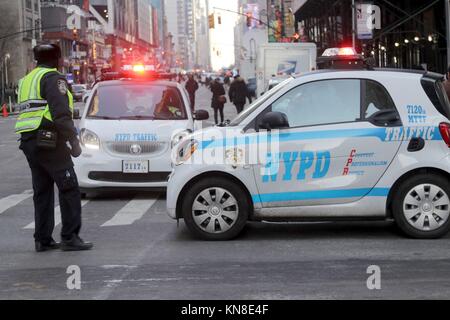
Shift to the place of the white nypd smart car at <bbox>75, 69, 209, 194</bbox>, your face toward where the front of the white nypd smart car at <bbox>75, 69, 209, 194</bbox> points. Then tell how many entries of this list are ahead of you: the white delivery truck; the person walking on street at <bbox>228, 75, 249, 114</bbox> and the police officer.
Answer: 1

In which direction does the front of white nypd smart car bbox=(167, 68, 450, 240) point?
to the viewer's left

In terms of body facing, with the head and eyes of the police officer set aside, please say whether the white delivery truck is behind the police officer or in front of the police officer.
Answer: in front

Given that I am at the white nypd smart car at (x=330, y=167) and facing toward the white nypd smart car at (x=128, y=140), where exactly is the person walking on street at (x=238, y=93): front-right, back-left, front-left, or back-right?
front-right

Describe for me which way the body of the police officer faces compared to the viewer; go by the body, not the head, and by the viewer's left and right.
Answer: facing away from the viewer and to the right of the viewer

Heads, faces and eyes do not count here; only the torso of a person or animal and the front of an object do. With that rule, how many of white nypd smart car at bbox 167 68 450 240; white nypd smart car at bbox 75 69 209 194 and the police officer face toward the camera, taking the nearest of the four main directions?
1

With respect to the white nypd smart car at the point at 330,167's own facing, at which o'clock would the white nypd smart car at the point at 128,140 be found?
the white nypd smart car at the point at 128,140 is roughly at 2 o'clock from the white nypd smart car at the point at 330,167.

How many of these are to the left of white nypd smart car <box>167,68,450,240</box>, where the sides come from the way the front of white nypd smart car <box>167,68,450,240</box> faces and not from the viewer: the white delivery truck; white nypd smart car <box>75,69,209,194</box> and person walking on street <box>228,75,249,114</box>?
0

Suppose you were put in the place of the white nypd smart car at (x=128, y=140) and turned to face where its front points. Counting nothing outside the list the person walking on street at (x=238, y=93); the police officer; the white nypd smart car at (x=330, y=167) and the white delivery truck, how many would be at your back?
2

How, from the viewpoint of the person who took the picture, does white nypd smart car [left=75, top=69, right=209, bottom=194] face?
facing the viewer

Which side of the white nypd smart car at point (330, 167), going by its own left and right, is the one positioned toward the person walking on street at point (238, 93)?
right

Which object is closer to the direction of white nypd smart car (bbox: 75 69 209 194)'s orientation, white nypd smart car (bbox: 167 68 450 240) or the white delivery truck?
the white nypd smart car

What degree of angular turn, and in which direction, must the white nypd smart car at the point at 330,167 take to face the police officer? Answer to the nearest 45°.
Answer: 0° — it already faces them

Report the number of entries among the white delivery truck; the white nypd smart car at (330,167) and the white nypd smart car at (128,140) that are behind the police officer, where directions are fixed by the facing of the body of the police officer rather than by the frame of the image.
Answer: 0

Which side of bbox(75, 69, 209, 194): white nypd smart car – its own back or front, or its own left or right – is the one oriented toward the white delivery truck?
back

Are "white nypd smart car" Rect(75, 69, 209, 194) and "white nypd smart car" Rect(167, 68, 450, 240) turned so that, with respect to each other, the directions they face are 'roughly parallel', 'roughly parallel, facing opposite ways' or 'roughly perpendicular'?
roughly perpendicular

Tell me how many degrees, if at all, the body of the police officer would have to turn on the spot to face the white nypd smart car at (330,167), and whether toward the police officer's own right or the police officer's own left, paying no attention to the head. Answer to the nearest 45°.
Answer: approximately 45° to the police officer's own right
